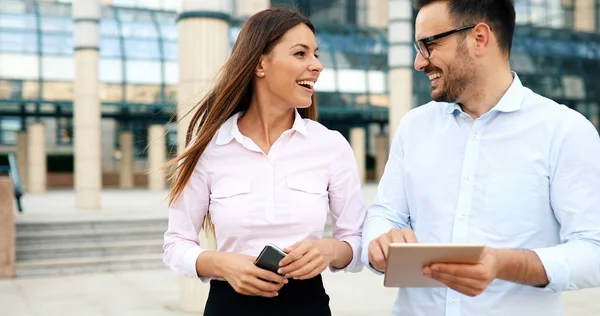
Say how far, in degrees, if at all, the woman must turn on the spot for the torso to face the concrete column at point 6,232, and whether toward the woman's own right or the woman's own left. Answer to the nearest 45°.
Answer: approximately 135° to the woman's own right

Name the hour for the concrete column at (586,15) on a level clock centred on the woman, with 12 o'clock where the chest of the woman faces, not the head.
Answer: The concrete column is roughly at 7 o'clock from the woman.

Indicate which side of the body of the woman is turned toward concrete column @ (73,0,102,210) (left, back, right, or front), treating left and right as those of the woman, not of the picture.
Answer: back

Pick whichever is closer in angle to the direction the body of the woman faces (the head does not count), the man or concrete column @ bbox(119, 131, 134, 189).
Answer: the man

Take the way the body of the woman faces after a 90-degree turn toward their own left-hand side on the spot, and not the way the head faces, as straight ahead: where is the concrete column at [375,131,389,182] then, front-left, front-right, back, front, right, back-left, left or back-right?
left

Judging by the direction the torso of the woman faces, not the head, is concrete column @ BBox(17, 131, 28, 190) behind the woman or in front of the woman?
behind

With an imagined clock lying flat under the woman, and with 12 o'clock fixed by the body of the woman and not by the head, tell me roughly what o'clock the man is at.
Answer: The man is roughly at 10 o'clock from the woman.

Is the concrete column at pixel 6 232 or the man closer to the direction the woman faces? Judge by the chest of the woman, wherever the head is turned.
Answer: the man

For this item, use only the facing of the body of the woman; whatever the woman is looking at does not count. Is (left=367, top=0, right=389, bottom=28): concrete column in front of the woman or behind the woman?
behind

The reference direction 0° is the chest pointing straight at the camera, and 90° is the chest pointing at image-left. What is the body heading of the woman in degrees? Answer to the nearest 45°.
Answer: approximately 0°

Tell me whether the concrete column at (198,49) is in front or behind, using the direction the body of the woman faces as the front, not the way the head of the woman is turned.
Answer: behind

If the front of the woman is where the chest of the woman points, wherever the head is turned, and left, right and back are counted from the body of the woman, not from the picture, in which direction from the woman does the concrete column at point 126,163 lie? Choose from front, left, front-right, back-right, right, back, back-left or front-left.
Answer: back
